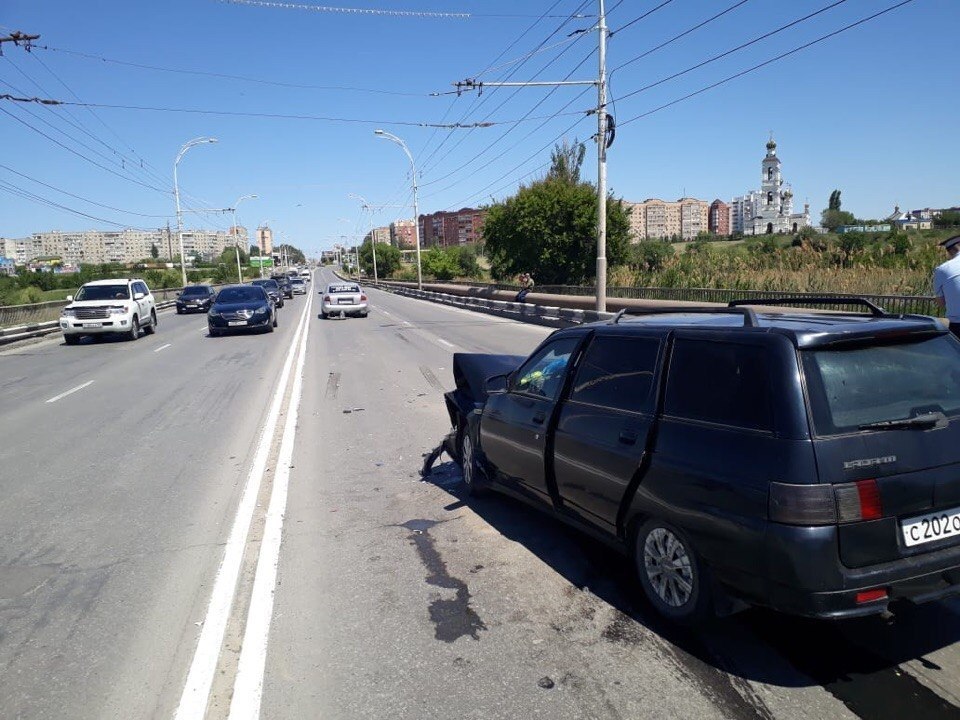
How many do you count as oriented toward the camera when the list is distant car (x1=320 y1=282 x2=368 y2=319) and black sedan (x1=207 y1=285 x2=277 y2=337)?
1

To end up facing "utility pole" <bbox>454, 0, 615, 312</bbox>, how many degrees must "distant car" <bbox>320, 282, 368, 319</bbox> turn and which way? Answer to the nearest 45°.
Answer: approximately 135° to its right

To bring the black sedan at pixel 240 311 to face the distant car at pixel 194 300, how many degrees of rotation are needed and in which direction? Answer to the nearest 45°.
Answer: approximately 180°

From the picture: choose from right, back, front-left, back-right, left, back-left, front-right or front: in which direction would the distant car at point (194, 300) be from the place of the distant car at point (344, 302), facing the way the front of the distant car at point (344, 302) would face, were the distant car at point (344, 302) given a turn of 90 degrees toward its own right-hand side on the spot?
back-left

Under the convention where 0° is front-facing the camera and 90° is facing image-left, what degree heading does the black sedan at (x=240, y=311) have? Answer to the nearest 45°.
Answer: approximately 0°

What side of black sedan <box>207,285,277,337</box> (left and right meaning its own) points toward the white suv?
right

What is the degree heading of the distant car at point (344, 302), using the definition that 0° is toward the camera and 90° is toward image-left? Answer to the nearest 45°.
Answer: approximately 180°

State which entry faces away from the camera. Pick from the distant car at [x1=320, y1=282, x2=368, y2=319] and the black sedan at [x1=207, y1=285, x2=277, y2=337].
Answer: the distant car

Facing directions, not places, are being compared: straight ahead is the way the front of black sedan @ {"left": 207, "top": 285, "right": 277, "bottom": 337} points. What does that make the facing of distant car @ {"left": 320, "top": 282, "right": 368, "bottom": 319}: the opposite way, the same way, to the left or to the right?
the opposite way

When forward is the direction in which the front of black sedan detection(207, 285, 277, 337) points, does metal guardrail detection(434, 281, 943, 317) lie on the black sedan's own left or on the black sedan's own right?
on the black sedan's own left

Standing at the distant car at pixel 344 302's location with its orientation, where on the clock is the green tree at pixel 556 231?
The green tree is roughly at 2 o'clock from the distant car.

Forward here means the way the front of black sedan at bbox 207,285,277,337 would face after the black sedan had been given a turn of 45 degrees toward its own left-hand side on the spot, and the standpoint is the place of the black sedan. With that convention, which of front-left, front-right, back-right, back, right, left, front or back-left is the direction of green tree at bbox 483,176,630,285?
left

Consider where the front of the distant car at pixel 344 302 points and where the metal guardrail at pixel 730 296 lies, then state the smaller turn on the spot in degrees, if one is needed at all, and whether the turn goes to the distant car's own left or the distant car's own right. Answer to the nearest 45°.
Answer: approximately 135° to the distant car's own right

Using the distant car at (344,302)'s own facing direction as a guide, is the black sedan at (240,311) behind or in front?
behind

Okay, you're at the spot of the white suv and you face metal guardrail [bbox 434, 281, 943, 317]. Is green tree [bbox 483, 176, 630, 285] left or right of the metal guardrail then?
left
